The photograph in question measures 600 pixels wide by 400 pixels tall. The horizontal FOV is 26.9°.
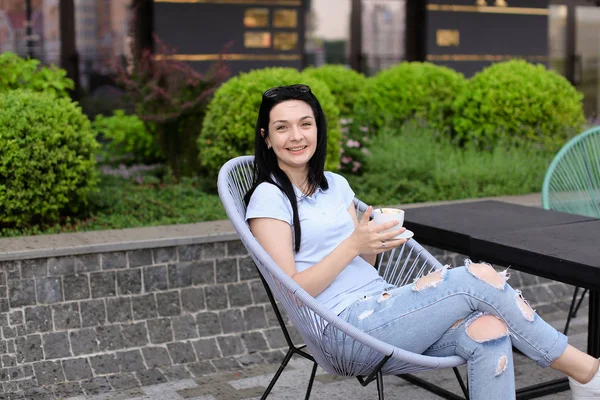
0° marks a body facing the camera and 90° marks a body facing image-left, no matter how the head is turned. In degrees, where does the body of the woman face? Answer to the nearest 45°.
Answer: approximately 315°

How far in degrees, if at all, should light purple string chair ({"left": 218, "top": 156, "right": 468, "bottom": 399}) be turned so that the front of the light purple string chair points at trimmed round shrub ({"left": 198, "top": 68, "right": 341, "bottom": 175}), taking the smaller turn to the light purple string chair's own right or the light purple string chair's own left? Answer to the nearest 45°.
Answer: approximately 90° to the light purple string chair's own left

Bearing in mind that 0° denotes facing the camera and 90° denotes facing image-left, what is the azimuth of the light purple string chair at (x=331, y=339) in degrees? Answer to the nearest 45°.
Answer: approximately 270°

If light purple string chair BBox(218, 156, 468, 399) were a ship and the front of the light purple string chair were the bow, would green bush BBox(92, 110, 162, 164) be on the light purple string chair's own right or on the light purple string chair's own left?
on the light purple string chair's own left

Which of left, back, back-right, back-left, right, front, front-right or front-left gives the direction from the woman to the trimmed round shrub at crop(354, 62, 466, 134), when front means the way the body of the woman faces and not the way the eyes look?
back-left

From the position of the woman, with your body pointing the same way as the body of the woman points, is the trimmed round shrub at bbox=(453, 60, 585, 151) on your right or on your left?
on your left

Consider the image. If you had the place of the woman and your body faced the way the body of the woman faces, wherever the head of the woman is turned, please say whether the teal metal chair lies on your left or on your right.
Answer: on your left

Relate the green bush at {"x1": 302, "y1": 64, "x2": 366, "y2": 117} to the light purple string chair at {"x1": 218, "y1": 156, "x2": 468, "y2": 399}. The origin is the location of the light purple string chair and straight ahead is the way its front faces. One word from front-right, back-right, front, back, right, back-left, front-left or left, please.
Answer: left
